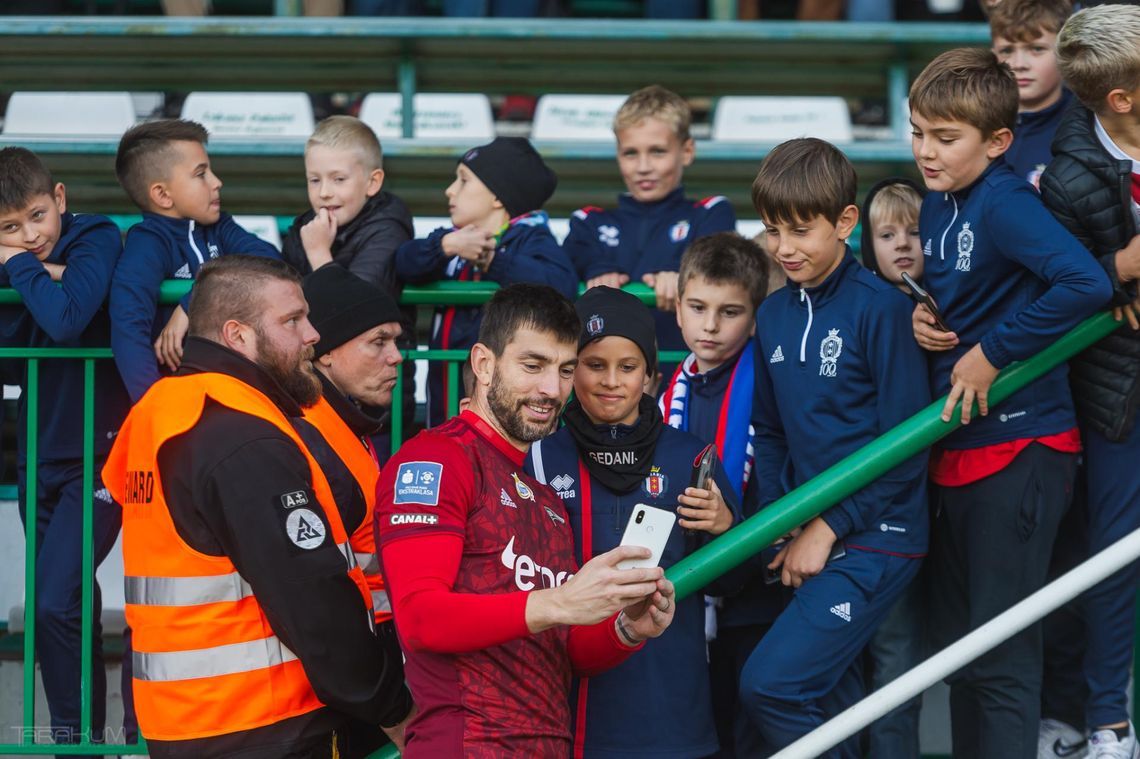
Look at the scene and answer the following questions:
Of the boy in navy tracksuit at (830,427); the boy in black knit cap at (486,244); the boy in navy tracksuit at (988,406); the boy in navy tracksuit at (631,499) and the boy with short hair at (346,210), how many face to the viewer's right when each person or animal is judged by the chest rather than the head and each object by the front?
0

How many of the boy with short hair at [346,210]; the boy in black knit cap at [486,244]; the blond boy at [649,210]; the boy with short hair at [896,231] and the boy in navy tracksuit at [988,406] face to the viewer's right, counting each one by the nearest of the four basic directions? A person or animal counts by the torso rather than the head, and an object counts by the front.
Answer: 0

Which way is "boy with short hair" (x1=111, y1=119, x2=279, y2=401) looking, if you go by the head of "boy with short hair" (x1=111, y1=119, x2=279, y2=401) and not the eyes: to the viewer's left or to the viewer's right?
to the viewer's right

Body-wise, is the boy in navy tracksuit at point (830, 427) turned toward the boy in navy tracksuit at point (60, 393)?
no

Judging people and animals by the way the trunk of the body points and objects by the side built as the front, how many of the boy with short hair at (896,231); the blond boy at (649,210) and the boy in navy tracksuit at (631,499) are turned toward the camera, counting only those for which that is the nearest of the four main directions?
3

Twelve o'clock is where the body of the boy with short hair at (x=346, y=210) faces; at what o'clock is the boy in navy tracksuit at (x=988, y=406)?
The boy in navy tracksuit is roughly at 9 o'clock from the boy with short hair.

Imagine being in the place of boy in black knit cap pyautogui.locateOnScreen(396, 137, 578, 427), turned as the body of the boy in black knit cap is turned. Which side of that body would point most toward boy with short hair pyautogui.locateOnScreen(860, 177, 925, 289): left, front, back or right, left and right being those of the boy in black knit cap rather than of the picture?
left

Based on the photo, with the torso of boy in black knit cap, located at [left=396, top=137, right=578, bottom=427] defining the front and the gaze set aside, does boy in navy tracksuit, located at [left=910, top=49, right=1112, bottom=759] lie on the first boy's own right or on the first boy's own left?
on the first boy's own left

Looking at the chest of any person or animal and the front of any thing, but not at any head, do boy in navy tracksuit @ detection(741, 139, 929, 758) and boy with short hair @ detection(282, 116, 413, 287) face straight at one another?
no

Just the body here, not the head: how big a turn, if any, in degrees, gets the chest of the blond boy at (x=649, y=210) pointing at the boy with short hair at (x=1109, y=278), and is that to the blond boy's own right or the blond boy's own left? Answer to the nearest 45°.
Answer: approximately 45° to the blond boy's own left

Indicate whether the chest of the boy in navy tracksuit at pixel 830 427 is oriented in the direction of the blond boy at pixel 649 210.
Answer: no

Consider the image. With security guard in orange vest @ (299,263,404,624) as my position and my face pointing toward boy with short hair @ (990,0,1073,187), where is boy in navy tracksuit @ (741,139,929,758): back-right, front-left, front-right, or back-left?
front-right

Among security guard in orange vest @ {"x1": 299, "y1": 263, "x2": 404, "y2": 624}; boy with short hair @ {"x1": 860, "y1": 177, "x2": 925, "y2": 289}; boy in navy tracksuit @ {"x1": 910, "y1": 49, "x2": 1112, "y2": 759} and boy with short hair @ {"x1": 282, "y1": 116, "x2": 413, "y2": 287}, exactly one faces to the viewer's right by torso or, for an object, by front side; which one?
the security guard in orange vest

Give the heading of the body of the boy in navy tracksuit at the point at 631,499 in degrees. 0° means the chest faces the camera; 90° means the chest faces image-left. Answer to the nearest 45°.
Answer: approximately 0°

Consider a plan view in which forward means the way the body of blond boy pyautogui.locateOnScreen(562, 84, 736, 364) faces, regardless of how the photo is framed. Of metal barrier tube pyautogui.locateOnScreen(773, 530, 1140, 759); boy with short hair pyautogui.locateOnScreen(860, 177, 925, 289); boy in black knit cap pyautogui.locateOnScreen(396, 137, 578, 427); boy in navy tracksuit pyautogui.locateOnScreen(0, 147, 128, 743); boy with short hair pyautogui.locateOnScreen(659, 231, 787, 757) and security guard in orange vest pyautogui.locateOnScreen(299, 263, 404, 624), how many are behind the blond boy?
0

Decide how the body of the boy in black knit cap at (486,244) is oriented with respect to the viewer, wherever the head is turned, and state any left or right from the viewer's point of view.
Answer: facing the viewer and to the left of the viewer

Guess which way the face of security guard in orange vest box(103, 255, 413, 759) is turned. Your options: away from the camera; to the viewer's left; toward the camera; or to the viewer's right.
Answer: to the viewer's right

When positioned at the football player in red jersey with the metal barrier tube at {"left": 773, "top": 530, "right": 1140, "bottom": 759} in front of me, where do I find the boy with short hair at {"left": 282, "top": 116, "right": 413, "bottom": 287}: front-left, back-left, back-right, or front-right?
back-left
